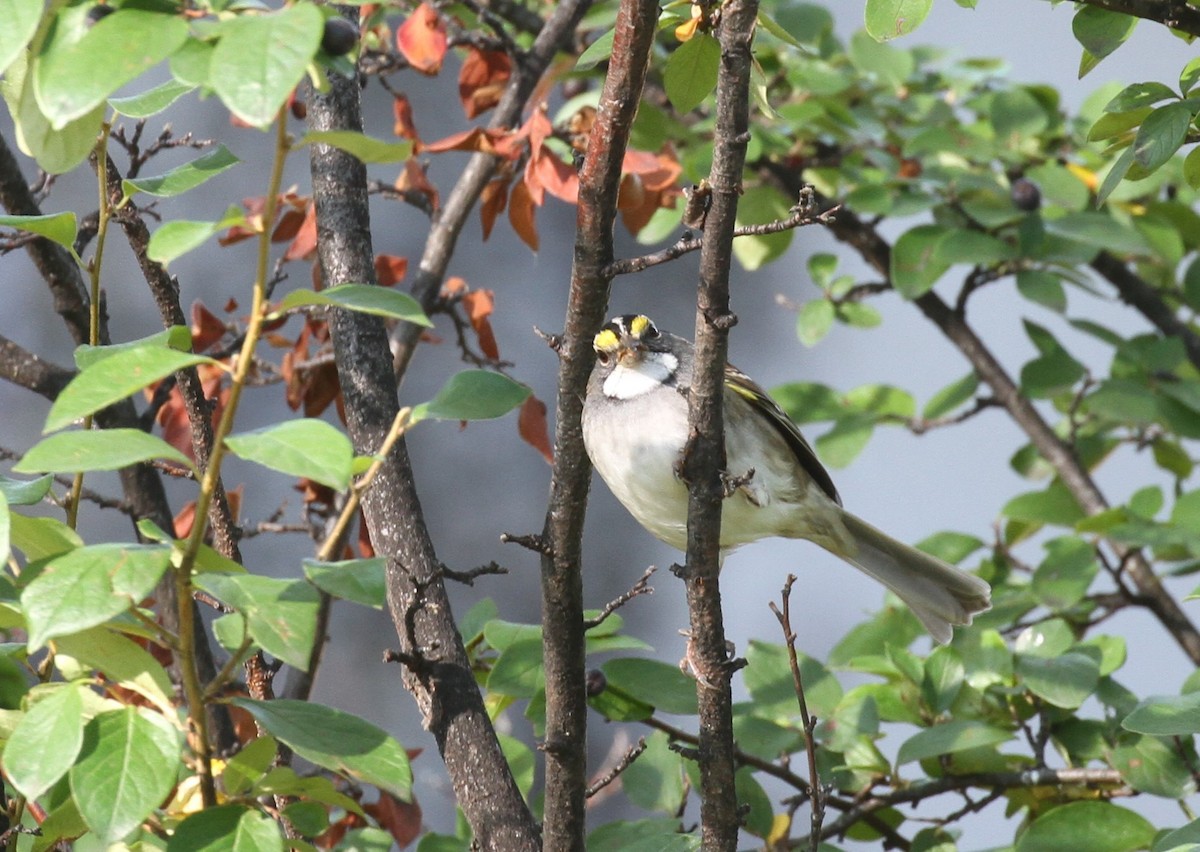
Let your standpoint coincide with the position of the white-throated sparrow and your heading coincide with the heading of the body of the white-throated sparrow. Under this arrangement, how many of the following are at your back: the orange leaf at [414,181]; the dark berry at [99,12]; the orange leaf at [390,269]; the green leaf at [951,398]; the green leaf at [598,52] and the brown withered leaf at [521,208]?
1

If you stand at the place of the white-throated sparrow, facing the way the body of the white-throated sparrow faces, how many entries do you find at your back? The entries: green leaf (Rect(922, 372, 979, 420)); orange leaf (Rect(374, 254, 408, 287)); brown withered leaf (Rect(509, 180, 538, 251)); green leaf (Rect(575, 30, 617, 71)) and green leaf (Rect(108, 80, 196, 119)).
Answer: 1

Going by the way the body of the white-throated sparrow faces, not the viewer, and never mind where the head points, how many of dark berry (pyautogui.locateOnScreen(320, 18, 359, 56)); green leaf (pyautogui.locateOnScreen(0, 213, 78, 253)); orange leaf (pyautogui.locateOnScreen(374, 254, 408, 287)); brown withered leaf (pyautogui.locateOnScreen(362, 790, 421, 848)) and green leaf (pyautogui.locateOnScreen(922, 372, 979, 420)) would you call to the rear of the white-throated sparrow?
1

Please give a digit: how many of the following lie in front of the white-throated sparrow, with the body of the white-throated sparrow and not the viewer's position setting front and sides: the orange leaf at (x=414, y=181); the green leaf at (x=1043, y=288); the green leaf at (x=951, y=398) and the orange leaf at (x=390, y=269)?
2

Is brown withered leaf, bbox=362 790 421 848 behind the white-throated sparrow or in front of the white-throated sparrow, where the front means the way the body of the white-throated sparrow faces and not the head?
in front

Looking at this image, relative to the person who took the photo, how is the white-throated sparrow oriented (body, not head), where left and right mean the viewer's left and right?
facing the viewer and to the left of the viewer

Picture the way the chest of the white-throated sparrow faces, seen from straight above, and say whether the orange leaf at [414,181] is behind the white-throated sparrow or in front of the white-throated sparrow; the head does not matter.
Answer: in front
